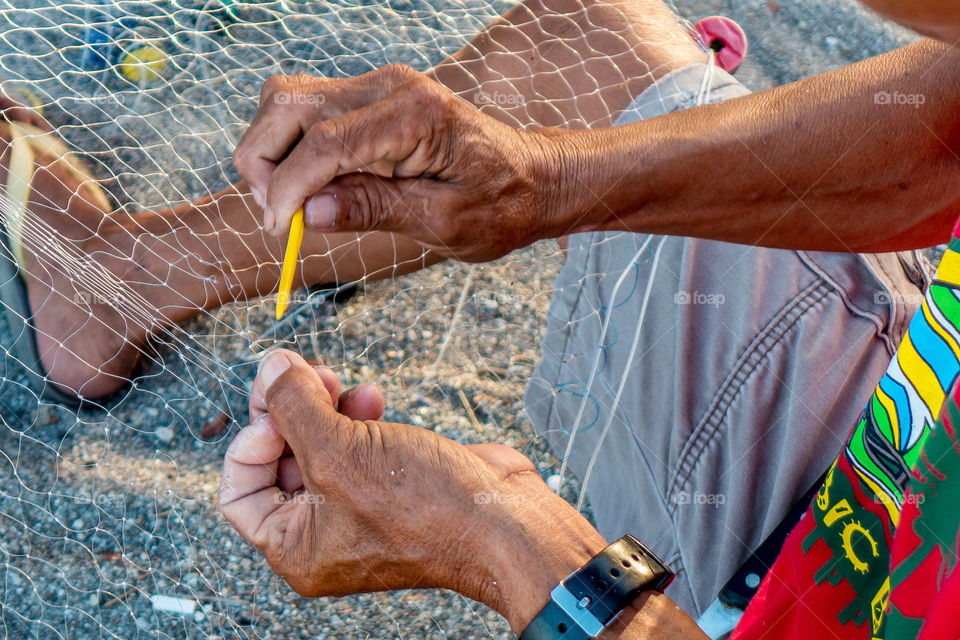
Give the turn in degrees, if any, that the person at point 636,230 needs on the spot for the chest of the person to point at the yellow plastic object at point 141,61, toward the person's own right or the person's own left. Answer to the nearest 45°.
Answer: approximately 45° to the person's own right

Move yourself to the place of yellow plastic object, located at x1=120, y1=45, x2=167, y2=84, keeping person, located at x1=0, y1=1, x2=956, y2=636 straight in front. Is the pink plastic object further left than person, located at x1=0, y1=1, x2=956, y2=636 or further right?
left

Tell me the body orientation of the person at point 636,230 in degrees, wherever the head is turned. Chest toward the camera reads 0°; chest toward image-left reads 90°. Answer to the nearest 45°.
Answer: approximately 90°

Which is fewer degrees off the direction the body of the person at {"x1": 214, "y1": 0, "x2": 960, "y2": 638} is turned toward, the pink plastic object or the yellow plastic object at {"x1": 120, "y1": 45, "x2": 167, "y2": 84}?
the yellow plastic object

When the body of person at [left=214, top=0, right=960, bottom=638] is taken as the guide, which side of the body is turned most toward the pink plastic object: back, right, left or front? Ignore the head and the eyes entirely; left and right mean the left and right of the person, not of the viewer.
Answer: right
